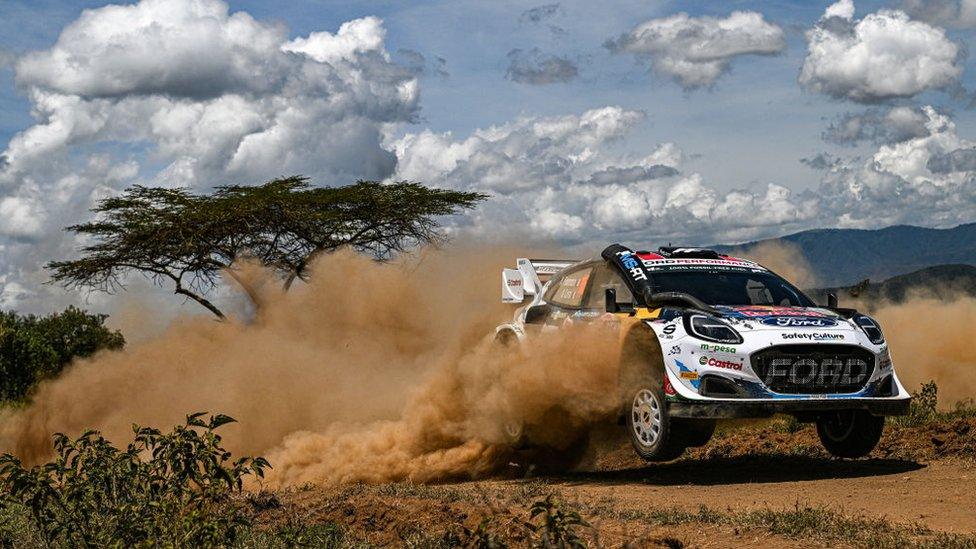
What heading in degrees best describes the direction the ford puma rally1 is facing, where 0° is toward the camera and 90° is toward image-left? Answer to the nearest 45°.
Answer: approximately 315°

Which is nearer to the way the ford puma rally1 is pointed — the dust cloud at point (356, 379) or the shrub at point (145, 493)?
the shrub

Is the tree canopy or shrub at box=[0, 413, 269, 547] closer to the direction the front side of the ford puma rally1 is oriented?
the shrub

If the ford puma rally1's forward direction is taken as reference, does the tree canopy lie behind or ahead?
behind

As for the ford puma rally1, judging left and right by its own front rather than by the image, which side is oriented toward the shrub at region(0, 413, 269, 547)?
right

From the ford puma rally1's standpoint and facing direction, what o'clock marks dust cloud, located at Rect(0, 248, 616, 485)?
The dust cloud is roughly at 6 o'clock from the ford puma rally1.
